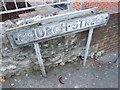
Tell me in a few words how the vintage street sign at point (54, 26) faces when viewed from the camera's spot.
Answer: facing the viewer and to the right of the viewer
